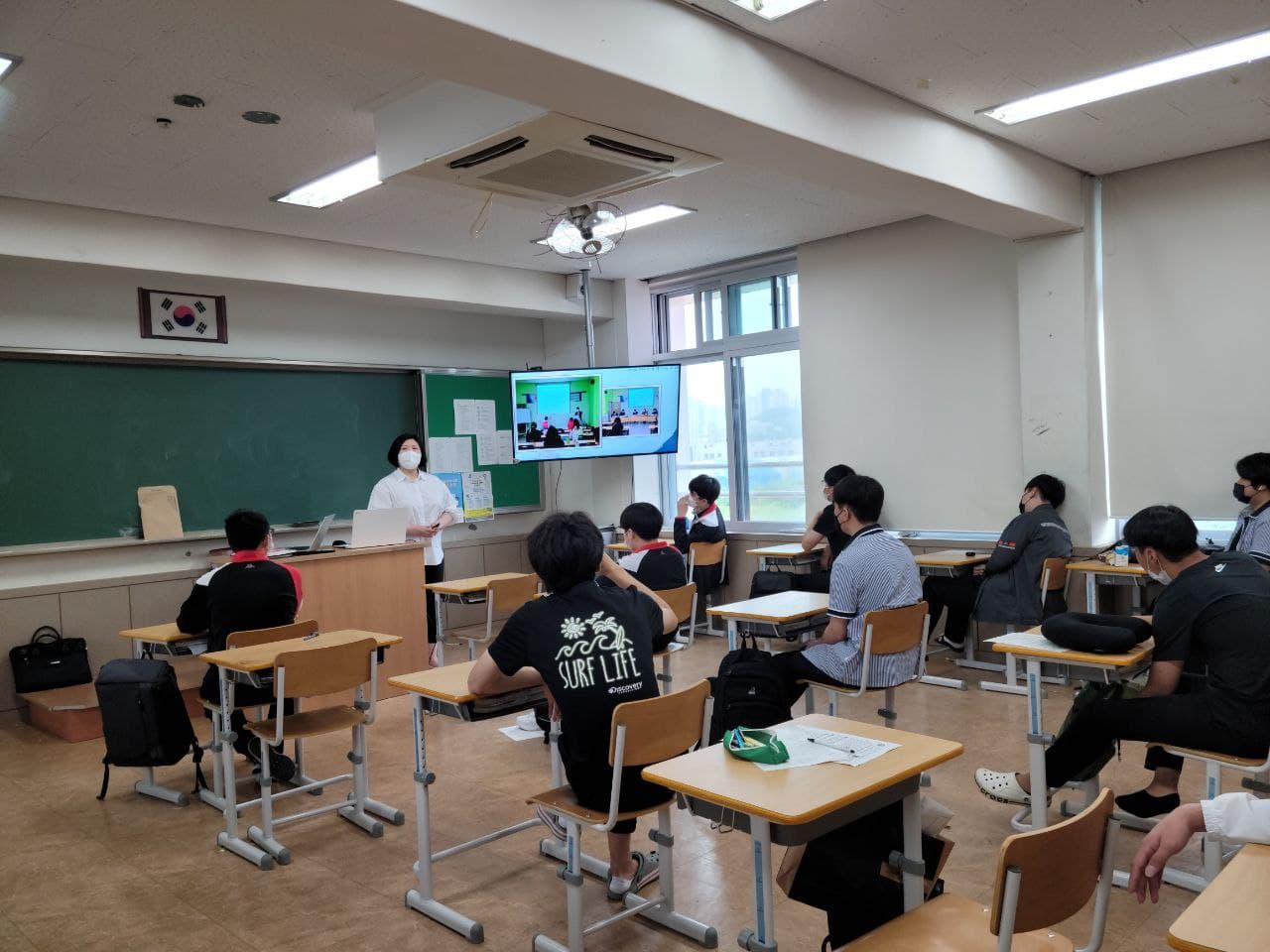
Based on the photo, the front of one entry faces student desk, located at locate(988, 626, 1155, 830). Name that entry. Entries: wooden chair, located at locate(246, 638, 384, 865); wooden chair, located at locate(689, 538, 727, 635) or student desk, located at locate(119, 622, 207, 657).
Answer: student desk, located at locate(119, 622, 207, 657)

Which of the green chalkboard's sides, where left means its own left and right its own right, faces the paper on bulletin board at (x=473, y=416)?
left

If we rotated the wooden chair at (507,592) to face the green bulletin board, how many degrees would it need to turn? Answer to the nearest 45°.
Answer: approximately 45° to its right

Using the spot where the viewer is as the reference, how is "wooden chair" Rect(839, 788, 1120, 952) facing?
facing away from the viewer and to the left of the viewer

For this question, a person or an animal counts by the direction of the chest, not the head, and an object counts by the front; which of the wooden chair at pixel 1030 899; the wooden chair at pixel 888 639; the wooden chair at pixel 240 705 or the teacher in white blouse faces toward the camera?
the teacher in white blouse

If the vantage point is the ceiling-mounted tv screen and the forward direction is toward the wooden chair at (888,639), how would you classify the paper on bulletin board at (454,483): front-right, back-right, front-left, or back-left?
back-right

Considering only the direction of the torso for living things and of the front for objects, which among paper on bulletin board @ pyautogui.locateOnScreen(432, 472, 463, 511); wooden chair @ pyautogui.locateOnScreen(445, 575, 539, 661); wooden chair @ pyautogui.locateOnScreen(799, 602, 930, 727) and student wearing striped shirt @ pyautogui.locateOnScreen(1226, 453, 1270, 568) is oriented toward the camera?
the paper on bulletin board

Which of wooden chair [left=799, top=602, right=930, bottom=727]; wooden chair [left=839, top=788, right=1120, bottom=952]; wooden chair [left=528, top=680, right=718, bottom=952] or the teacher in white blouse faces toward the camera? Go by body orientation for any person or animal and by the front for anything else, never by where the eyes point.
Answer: the teacher in white blouse

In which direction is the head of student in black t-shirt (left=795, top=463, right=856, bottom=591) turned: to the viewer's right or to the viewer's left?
to the viewer's left

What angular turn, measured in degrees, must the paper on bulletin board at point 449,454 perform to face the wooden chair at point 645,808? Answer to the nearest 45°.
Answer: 0° — it already faces it

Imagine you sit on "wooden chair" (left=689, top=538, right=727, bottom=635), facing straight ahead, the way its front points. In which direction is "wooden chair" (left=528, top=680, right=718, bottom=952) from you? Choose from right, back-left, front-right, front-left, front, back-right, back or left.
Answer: back-left

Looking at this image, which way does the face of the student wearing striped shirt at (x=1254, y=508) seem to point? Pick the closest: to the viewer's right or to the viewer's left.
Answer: to the viewer's left

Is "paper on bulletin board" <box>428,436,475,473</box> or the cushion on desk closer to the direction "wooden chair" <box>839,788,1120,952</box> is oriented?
the paper on bulletin board
